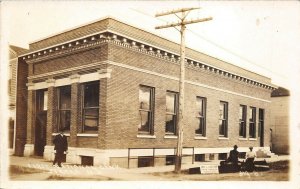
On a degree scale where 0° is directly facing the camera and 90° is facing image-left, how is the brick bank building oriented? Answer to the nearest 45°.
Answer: approximately 45°

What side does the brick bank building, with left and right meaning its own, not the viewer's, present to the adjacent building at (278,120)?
back
